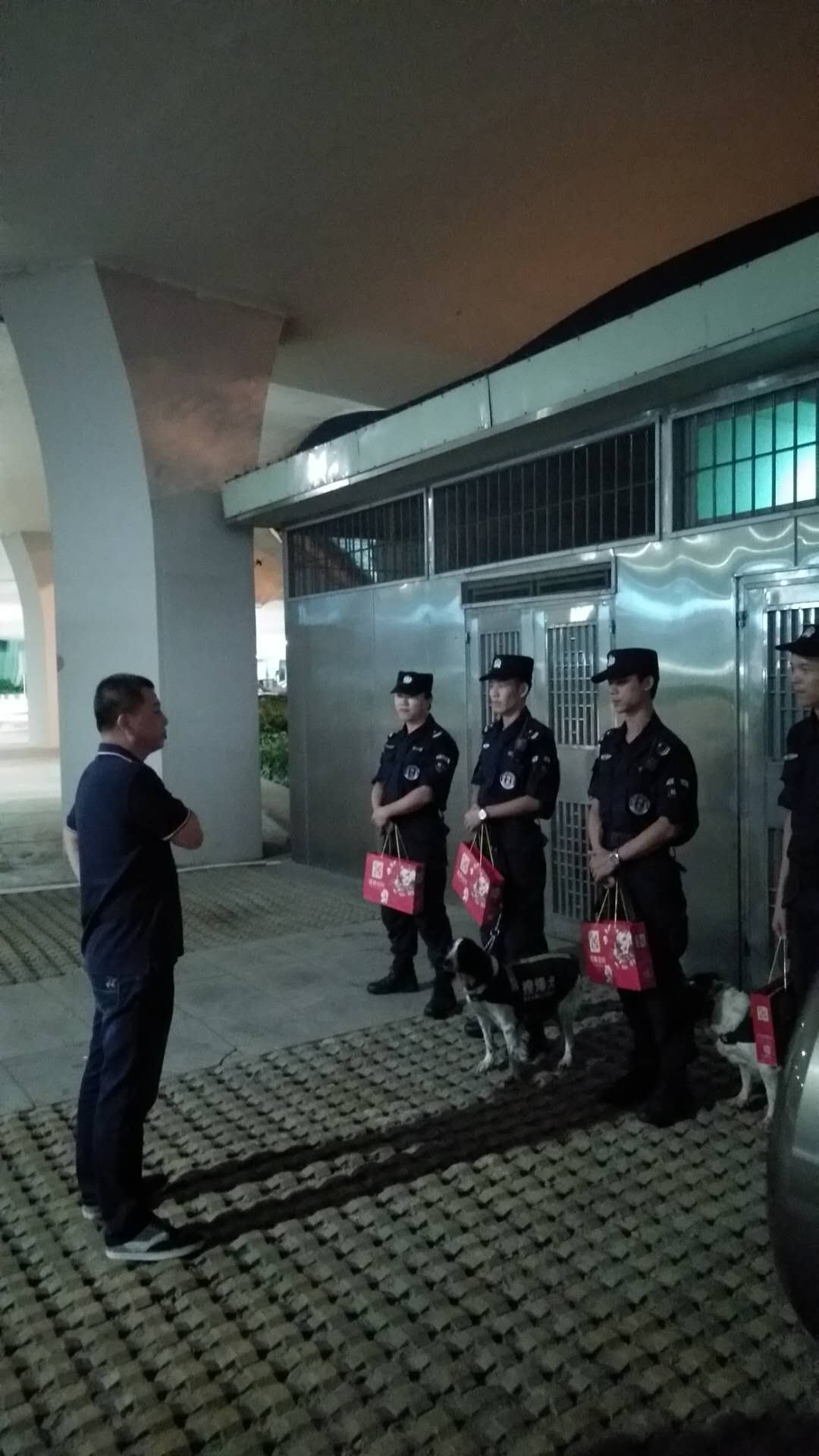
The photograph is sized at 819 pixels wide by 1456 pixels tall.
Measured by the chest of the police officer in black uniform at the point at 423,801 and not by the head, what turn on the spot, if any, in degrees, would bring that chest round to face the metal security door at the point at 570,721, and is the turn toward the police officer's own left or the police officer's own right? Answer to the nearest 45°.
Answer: approximately 180°

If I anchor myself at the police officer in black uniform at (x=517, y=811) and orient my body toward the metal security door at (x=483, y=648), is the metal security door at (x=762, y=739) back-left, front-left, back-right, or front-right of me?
front-right

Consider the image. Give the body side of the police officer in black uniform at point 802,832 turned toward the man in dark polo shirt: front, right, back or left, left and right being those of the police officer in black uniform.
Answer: front

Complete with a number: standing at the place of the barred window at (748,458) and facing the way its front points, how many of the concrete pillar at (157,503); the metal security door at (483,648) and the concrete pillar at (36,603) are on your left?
0

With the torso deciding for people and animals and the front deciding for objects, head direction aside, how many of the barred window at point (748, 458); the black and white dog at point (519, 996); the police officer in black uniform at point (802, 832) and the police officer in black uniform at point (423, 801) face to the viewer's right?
0

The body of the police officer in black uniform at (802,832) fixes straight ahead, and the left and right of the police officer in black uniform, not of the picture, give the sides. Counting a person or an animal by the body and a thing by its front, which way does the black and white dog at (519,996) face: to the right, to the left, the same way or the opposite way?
the same way

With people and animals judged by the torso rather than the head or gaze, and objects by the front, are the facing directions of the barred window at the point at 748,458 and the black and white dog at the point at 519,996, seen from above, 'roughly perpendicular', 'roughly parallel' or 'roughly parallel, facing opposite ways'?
roughly parallel

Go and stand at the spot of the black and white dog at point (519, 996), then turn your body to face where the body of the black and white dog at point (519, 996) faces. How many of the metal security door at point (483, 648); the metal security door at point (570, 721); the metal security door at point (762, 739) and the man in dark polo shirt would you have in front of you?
1

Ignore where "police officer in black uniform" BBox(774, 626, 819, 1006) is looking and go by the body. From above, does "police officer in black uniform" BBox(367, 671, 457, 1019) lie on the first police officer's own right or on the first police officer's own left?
on the first police officer's own right

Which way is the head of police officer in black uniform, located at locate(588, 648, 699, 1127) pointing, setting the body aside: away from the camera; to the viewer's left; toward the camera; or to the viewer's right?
to the viewer's left

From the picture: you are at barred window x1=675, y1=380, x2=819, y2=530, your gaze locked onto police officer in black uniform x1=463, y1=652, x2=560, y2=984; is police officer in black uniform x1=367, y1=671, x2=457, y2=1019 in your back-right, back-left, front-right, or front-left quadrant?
front-right

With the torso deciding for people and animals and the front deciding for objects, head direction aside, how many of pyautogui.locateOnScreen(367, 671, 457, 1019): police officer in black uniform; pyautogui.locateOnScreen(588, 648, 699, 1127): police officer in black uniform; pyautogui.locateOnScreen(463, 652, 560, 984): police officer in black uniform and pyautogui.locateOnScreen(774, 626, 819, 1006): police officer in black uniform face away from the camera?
0

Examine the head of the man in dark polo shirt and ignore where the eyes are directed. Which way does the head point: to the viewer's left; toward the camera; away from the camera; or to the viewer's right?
to the viewer's right

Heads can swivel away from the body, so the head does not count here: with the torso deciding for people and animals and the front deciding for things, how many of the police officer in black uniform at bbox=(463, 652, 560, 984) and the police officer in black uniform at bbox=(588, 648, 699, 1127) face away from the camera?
0

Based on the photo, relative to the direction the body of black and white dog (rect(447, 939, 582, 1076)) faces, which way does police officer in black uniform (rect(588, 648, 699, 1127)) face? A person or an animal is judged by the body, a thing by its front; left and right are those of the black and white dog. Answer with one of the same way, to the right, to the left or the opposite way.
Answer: the same way

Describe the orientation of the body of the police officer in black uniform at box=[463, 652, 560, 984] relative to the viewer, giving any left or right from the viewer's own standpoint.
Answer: facing the viewer and to the left of the viewer
